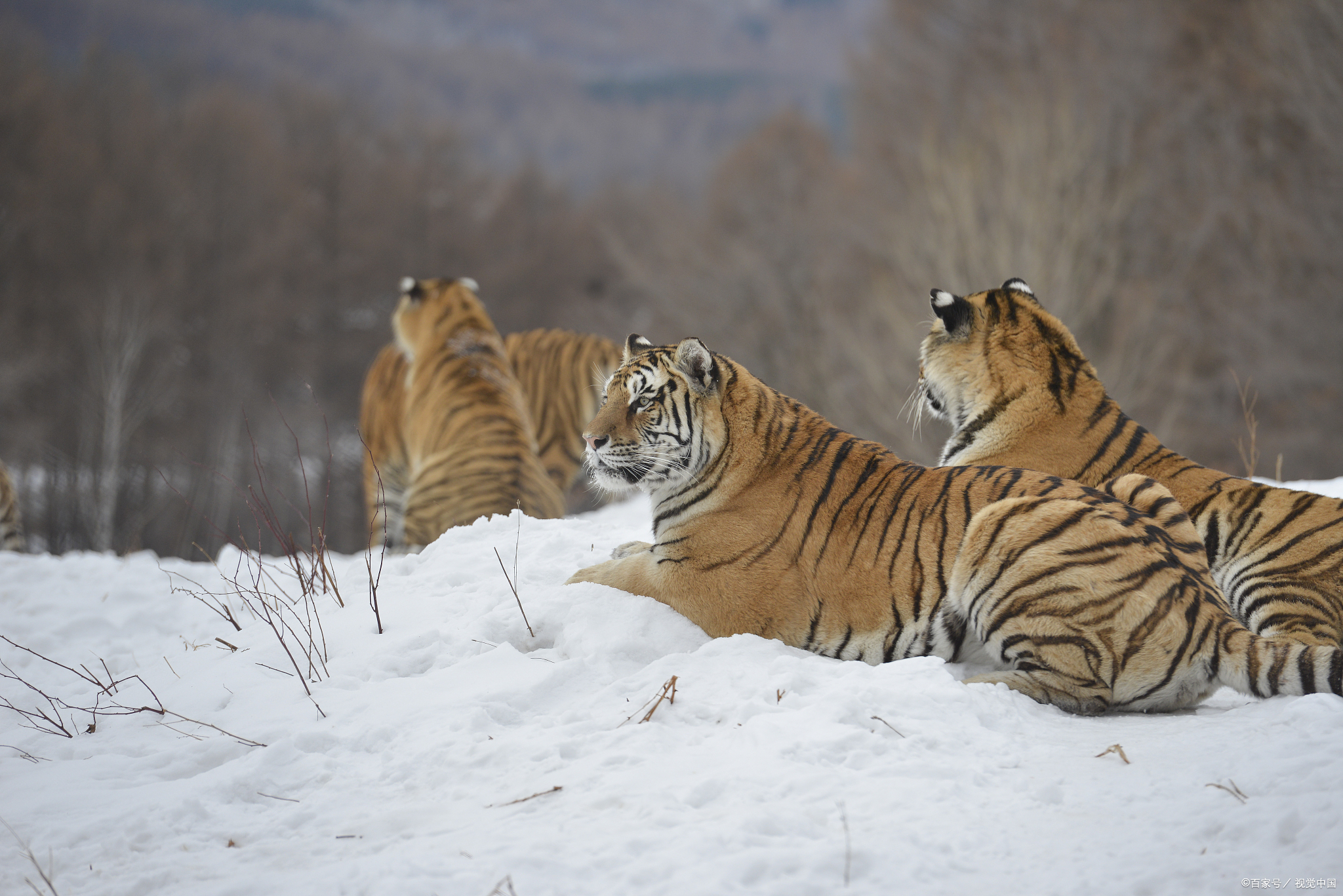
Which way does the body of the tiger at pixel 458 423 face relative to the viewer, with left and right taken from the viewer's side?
facing away from the viewer and to the left of the viewer

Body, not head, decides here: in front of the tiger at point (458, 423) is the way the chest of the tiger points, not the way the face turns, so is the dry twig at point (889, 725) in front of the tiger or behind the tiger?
behind

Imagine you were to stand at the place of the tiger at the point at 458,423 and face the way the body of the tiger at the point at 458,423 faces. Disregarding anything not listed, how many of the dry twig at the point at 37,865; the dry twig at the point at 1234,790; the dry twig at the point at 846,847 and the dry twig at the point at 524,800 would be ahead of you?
0

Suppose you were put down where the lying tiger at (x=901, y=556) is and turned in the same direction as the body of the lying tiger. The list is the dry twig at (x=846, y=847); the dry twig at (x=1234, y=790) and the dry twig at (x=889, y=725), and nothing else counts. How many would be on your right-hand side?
0

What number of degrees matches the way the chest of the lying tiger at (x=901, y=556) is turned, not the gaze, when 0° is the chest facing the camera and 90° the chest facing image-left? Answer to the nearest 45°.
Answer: approximately 90°

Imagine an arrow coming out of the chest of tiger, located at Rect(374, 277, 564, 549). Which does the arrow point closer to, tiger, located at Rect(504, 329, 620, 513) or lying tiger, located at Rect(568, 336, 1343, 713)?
the tiger

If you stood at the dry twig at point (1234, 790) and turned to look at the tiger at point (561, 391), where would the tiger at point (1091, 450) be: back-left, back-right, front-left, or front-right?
front-right

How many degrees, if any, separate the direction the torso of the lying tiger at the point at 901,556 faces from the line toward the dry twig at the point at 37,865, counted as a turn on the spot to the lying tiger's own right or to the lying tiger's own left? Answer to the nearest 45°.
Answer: approximately 45° to the lying tiger's own left

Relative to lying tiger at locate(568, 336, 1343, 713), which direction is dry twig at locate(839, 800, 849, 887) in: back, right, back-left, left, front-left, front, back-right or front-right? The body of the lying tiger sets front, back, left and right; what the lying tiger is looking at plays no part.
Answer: left

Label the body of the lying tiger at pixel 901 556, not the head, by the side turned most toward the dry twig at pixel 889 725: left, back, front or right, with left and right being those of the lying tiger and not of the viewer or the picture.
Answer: left

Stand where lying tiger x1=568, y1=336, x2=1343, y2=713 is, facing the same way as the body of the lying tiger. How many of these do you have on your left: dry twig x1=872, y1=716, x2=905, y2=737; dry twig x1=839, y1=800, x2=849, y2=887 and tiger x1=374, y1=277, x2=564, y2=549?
2

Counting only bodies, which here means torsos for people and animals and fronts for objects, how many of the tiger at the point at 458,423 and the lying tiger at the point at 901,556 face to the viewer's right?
0

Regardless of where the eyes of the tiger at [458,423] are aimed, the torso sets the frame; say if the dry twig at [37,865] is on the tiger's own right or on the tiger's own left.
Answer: on the tiger's own left
